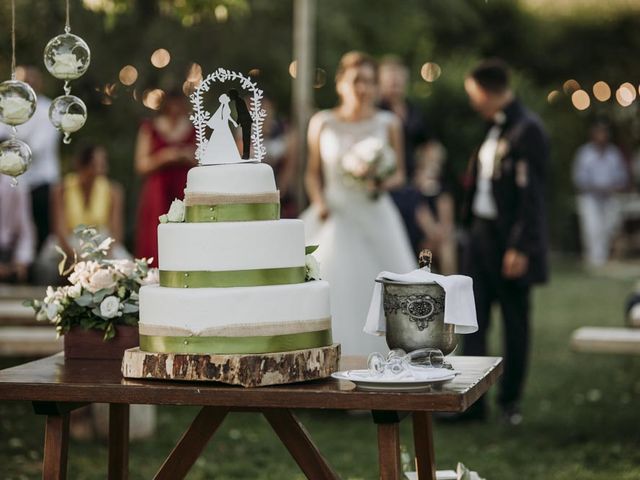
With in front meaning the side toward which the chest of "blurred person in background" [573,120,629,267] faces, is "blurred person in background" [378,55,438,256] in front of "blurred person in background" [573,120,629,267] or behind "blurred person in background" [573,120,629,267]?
in front

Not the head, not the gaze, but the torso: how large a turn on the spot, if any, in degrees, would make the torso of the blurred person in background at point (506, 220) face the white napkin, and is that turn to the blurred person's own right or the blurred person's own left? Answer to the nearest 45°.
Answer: approximately 45° to the blurred person's own left

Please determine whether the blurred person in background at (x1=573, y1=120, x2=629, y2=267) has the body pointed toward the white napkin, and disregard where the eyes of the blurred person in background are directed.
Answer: yes

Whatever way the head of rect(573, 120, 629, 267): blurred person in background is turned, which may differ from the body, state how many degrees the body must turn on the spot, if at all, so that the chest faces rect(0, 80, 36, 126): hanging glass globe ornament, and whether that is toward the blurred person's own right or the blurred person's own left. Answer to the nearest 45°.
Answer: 0° — they already face it

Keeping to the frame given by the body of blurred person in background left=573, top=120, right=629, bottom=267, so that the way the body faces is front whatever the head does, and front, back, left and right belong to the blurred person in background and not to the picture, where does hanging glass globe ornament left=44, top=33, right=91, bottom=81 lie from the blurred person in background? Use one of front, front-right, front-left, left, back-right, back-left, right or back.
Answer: front

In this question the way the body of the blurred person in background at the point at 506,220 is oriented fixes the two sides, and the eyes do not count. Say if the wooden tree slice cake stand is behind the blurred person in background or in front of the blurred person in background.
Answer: in front

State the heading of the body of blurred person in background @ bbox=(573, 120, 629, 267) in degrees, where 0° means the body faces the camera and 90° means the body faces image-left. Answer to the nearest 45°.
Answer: approximately 0°

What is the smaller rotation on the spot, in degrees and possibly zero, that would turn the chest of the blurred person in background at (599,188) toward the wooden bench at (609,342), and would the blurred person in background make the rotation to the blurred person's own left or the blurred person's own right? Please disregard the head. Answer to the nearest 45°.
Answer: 0° — they already face it

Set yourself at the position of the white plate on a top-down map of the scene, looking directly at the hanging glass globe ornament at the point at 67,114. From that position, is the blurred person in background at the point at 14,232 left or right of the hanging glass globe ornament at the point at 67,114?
right

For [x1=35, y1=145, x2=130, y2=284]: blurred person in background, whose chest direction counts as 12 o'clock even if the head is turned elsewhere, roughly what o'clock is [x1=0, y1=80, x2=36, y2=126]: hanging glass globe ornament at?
The hanging glass globe ornament is roughly at 12 o'clock from the blurred person in background.

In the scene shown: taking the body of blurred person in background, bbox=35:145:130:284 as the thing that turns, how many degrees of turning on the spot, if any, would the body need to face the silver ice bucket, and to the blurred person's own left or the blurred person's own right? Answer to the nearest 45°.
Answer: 0° — they already face it

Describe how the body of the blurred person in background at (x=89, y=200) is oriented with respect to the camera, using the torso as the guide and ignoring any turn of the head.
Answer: toward the camera
